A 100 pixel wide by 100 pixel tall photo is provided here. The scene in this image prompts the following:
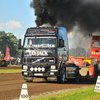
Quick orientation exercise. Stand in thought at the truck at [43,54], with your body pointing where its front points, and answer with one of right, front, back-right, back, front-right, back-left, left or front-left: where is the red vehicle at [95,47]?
back

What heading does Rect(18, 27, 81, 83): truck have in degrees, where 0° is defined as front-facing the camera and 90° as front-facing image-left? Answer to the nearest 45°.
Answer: approximately 45°

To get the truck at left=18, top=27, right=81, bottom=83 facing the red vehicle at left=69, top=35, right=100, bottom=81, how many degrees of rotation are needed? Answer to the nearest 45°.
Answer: approximately 180°
